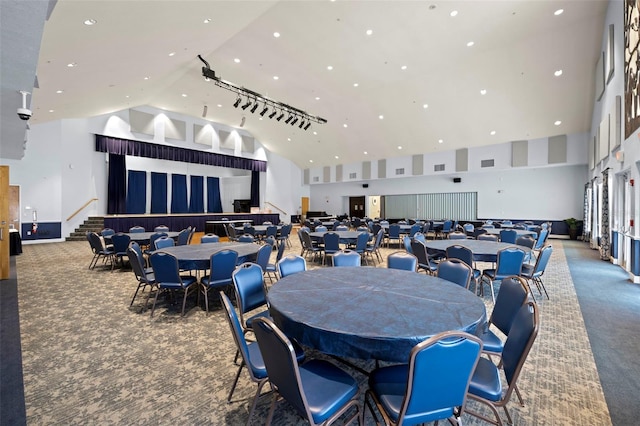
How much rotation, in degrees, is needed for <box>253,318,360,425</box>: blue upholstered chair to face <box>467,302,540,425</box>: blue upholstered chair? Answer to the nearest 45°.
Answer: approximately 45° to its right

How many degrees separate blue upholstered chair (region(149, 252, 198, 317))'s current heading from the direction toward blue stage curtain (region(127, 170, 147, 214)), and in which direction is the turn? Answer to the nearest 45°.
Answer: approximately 45° to its left

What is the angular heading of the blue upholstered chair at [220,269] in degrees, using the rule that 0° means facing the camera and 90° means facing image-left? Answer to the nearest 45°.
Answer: approximately 135°

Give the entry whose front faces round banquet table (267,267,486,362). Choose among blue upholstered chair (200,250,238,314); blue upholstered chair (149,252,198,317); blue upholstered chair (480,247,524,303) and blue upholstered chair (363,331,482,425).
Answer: blue upholstered chair (363,331,482,425)

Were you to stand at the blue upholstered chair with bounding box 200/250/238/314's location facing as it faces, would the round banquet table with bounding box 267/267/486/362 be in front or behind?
behind

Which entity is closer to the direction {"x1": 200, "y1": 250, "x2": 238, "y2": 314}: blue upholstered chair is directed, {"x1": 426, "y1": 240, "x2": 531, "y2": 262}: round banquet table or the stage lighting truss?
the stage lighting truss

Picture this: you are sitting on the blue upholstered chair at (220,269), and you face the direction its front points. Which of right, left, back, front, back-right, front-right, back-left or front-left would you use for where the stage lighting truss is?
front-right

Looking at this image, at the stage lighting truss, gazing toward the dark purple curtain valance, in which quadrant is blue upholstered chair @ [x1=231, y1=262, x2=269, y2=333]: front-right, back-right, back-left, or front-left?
back-left

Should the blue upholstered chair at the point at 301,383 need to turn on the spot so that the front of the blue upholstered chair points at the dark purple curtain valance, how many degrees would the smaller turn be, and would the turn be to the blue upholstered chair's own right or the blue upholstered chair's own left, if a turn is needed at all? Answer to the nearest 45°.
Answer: approximately 90° to the blue upholstered chair's own left

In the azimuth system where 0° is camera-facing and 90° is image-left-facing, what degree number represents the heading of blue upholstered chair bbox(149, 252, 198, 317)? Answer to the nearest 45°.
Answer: approximately 225°

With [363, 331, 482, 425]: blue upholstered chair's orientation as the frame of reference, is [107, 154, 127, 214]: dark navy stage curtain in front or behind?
in front

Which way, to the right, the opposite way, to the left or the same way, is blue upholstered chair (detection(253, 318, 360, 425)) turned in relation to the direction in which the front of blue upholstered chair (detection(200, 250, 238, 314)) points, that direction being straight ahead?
to the right

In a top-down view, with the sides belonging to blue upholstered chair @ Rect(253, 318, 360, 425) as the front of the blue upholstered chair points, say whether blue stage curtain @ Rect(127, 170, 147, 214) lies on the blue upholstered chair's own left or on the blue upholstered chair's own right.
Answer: on the blue upholstered chair's own left

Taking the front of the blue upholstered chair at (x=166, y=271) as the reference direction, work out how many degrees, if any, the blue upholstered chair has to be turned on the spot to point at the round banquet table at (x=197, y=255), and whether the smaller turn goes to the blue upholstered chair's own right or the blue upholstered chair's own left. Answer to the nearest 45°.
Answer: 0° — it already faces it
